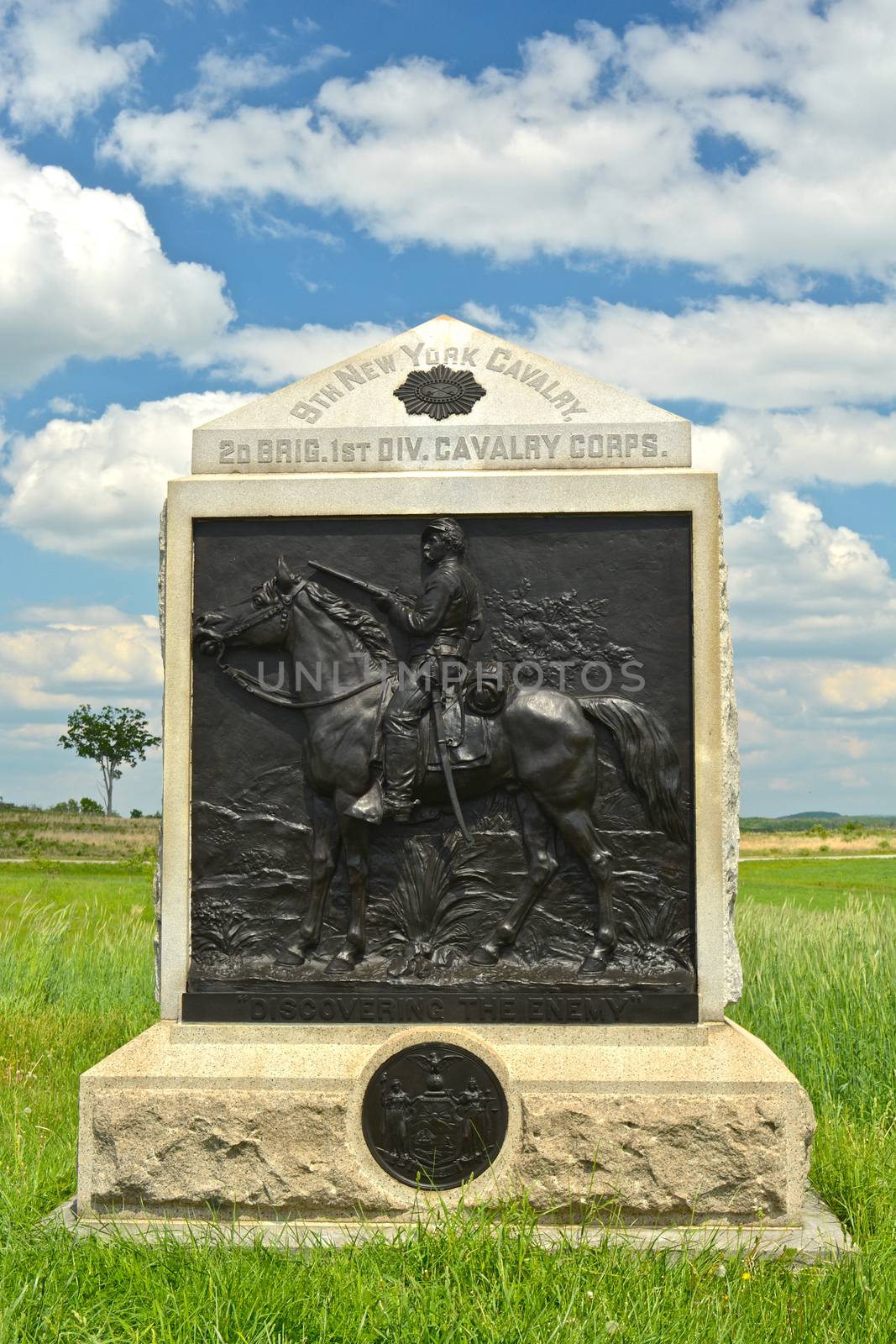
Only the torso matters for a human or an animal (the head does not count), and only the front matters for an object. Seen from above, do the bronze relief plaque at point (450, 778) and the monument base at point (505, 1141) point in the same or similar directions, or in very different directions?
same or similar directions

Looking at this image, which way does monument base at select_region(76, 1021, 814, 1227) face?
toward the camera

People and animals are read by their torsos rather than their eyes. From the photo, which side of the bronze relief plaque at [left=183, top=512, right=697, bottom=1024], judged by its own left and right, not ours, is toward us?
front

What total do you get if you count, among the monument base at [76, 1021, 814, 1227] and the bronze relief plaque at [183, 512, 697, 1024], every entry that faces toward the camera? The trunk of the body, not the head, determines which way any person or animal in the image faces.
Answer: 2
